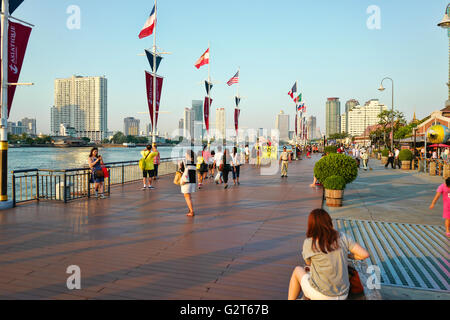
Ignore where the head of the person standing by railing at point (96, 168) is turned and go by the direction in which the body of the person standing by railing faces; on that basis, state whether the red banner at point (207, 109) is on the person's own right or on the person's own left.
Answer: on the person's own left

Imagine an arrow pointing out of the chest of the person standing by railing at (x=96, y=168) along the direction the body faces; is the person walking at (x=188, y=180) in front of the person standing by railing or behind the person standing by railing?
in front

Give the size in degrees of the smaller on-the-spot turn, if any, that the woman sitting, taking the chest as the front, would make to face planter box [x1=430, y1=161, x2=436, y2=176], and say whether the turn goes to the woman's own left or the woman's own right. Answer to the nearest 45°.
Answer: approximately 45° to the woman's own right

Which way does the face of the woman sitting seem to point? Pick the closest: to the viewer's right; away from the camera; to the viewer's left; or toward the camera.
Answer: away from the camera

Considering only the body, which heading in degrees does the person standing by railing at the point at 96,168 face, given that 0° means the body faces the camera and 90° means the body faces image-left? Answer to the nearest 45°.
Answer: approximately 315°

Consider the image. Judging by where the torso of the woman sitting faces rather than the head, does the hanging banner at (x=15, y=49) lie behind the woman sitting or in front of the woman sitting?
in front

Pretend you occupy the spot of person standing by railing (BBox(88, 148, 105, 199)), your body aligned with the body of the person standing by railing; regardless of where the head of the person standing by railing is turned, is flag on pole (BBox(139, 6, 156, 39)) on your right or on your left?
on your left
